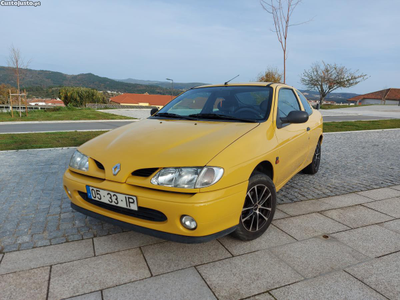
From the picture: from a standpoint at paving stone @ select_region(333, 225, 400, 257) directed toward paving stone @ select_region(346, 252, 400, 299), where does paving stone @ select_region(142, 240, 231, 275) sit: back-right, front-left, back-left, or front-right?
front-right

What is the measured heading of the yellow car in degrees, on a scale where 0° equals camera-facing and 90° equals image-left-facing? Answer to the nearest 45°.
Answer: approximately 45°

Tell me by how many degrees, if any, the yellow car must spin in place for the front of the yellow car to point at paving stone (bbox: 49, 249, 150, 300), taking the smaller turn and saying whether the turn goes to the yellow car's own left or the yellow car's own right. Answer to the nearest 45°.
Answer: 0° — it already faces it

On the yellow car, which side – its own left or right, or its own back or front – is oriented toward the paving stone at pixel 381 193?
left

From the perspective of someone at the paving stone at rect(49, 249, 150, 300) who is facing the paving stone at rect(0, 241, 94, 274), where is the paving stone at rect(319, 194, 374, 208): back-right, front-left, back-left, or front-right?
back-right

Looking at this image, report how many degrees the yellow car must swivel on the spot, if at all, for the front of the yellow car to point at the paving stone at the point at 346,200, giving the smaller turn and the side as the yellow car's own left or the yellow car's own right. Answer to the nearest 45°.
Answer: approximately 90° to the yellow car's own left
